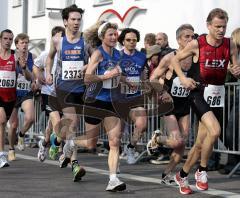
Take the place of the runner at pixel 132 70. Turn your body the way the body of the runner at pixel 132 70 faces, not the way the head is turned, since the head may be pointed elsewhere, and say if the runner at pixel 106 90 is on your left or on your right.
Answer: on your right

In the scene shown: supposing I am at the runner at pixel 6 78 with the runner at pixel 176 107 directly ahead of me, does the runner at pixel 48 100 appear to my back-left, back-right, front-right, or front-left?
front-left

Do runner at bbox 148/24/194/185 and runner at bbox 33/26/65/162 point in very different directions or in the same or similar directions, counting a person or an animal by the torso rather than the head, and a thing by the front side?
same or similar directions

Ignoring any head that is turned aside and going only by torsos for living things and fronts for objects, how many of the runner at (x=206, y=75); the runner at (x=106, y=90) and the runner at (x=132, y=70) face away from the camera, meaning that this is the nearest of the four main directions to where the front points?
0

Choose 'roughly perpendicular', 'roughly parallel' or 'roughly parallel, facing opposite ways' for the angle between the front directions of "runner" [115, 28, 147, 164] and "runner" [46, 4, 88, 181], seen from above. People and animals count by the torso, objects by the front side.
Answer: roughly parallel

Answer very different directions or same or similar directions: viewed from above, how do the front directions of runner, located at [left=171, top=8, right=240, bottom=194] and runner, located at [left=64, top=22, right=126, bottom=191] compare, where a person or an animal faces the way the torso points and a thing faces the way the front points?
same or similar directions
